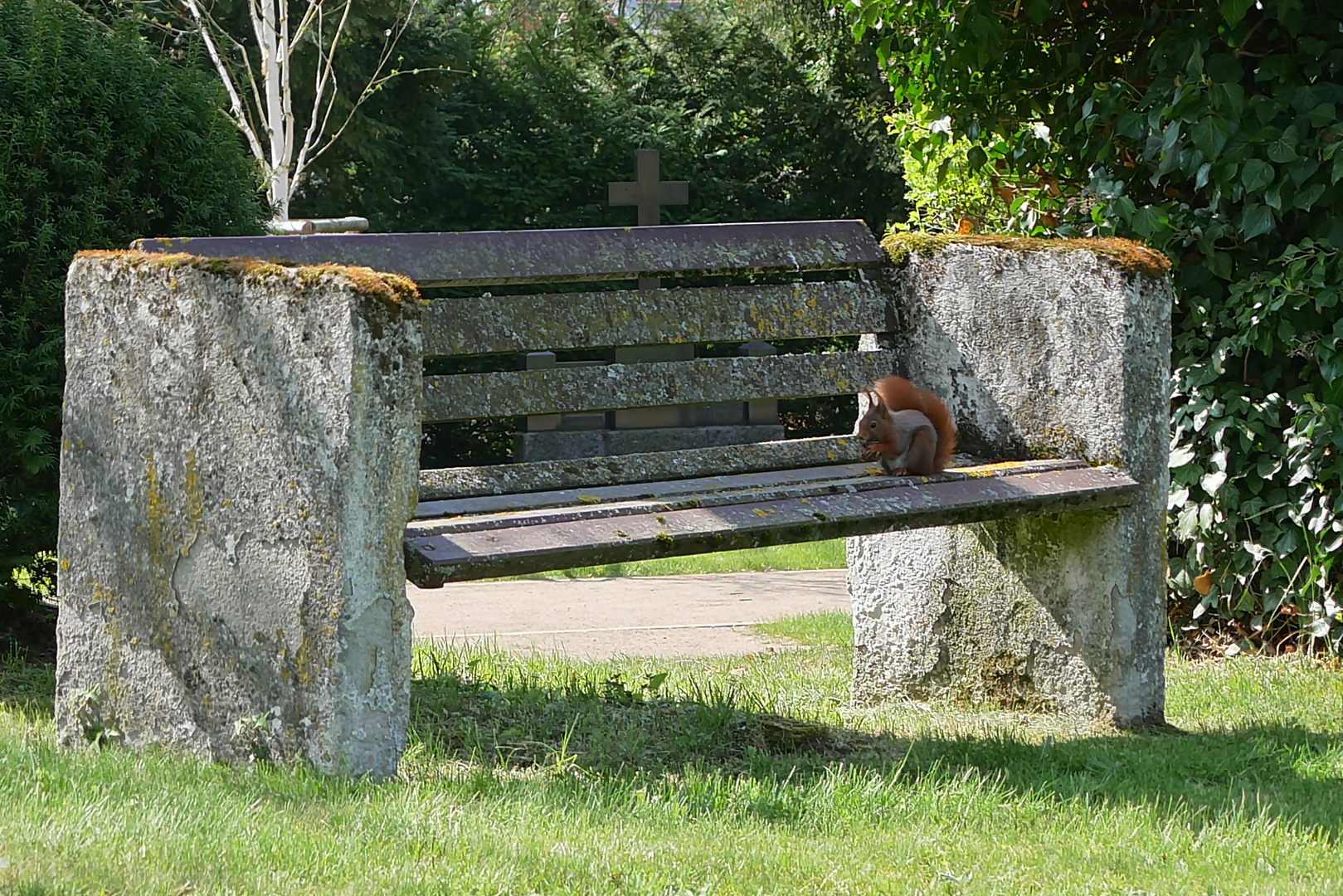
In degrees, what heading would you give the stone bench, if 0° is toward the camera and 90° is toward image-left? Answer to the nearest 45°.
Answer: approximately 315°

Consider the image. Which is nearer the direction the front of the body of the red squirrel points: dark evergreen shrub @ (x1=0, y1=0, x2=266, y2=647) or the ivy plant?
the dark evergreen shrub

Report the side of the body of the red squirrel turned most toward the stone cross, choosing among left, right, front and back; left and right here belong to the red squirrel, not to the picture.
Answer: right

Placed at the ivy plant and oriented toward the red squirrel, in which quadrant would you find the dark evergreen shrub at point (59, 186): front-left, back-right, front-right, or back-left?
front-right

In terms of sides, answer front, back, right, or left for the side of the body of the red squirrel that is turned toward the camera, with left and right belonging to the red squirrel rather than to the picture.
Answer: left

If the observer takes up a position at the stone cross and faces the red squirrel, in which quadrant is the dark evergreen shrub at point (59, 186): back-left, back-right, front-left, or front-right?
front-right

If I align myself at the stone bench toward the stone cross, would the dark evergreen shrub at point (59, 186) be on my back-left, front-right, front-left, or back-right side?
front-left

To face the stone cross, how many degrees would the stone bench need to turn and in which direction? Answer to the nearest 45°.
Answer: approximately 135° to its left

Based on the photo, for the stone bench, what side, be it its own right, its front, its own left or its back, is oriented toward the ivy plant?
left
